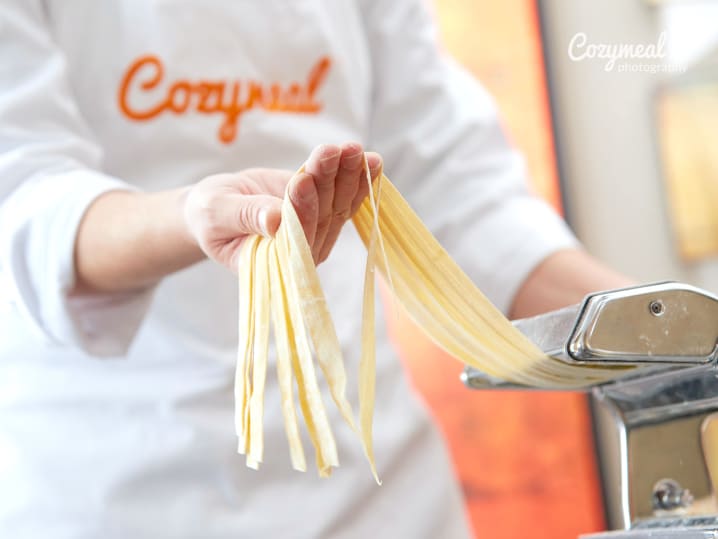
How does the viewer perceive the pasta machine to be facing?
facing to the left of the viewer
